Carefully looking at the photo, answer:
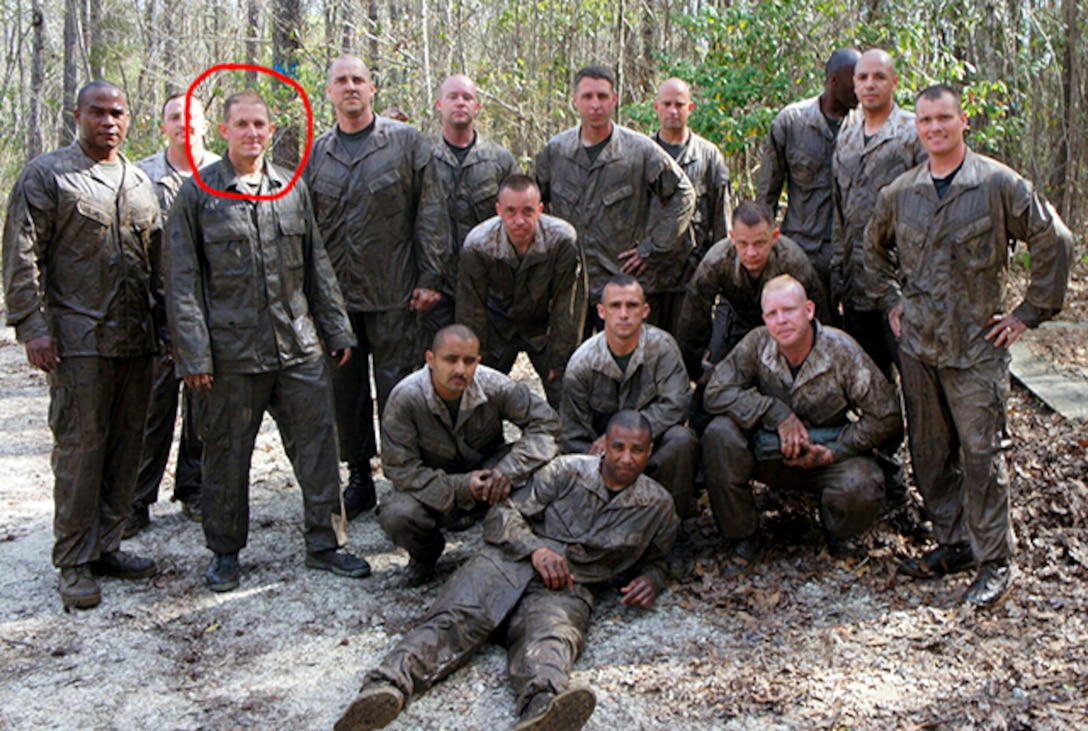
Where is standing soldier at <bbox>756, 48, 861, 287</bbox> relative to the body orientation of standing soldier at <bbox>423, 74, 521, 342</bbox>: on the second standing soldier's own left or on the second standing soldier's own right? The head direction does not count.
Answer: on the second standing soldier's own left

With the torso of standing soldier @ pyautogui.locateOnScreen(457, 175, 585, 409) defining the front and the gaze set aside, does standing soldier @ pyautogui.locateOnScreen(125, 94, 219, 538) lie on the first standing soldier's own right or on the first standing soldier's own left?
on the first standing soldier's own right

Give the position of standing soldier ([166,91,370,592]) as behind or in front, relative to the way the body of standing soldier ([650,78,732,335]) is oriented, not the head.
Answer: in front

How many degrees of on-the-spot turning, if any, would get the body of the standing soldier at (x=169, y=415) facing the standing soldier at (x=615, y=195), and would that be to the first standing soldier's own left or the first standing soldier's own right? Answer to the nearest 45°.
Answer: approximately 90° to the first standing soldier's own left

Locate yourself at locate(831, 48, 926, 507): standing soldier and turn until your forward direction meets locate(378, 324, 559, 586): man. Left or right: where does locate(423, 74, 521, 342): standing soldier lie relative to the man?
right

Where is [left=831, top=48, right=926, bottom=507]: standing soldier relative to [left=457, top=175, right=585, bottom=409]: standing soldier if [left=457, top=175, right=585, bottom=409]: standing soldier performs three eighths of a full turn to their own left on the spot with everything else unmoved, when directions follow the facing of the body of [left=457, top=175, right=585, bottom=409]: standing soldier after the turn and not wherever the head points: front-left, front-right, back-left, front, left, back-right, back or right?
front-right

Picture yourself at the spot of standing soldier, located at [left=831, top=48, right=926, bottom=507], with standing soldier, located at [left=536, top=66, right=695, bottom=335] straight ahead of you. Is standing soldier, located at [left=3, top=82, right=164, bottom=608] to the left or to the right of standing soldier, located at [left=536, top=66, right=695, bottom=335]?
left

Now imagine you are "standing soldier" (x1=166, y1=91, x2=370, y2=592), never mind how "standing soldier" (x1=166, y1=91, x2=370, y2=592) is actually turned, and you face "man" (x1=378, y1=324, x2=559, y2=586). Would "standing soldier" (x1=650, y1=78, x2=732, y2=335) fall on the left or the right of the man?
left
